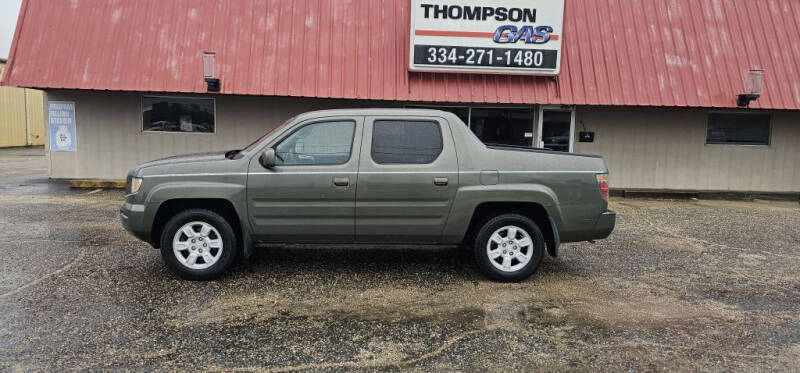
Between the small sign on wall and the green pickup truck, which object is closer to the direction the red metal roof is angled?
the green pickup truck

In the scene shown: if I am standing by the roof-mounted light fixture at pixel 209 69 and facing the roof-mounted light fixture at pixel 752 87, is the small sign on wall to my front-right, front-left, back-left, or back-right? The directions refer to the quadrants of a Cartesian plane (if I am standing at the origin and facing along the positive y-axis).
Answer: back-left

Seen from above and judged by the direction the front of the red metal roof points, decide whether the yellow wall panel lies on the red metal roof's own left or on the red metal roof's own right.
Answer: on the red metal roof's own right

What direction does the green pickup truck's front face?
to the viewer's left

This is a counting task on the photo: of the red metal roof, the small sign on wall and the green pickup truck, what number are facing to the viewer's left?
1

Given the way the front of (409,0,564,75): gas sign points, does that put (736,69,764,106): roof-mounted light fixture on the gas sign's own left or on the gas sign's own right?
on the gas sign's own left

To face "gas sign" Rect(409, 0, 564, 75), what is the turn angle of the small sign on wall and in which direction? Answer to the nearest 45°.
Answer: approximately 45° to its left

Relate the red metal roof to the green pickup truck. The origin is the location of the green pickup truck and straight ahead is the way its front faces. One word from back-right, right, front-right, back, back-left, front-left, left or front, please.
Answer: right

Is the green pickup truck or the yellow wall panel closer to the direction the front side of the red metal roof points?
the green pickup truck

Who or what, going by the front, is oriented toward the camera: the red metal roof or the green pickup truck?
the red metal roof

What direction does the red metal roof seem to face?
toward the camera

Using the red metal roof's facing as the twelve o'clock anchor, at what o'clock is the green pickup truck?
The green pickup truck is roughly at 12 o'clock from the red metal roof.

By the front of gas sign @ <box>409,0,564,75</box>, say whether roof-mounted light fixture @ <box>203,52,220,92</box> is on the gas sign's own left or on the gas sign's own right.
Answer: on the gas sign's own right

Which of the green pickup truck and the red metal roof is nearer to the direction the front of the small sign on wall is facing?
the green pickup truck

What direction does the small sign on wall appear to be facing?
toward the camera

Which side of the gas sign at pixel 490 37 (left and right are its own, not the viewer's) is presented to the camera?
front
